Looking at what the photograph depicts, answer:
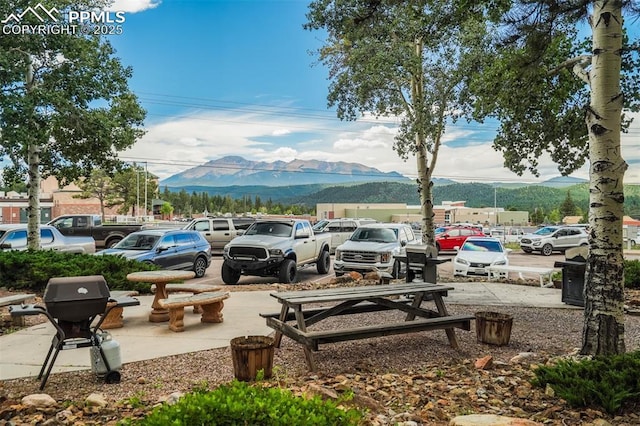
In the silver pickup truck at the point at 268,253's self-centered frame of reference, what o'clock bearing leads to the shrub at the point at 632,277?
The shrub is roughly at 8 o'clock from the silver pickup truck.

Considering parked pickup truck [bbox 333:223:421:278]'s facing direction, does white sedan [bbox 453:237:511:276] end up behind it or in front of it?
behind

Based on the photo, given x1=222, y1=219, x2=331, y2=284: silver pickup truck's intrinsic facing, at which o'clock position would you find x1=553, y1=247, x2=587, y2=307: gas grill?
The gas grill is roughly at 9 o'clock from the silver pickup truck.

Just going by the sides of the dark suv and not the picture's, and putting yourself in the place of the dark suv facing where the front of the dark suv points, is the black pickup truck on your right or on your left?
on your right

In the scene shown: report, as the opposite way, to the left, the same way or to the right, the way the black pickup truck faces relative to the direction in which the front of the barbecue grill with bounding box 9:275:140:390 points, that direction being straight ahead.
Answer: to the right

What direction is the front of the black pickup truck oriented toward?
to the viewer's left

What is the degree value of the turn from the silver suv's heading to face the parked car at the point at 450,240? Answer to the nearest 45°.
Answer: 0° — it already faces it
